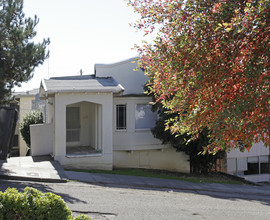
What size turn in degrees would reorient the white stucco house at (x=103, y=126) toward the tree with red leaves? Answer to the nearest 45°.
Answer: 0° — it already faces it

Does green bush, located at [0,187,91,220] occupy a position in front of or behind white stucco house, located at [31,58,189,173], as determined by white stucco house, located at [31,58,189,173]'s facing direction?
in front

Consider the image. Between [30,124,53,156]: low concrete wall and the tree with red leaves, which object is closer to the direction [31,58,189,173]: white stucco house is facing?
the tree with red leaves

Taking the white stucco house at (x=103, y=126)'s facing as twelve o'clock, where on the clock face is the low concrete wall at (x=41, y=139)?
The low concrete wall is roughly at 3 o'clock from the white stucco house.

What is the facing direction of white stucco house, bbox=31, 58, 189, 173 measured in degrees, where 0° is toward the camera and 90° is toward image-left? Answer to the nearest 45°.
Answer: approximately 0°

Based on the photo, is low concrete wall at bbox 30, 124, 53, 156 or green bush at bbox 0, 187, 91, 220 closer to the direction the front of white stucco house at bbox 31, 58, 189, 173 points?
the green bush
